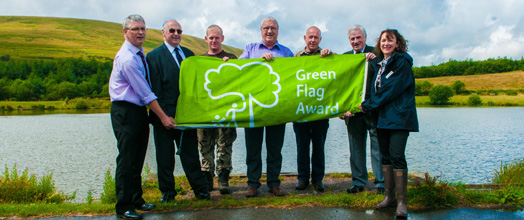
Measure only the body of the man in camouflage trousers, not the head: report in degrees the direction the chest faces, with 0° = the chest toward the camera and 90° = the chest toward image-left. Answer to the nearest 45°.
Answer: approximately 0°

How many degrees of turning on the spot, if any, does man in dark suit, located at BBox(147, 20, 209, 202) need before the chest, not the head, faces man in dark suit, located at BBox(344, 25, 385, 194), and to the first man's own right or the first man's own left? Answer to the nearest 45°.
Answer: approximately 45° to the first man's own left

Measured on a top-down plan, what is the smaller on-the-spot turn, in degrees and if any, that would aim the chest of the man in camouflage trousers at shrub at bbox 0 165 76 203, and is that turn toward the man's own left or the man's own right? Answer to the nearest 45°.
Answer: approximately 90° to the man's own right

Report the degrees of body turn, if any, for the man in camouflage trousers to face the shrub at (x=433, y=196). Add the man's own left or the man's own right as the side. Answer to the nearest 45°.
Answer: approximately 45° to the man's own left
